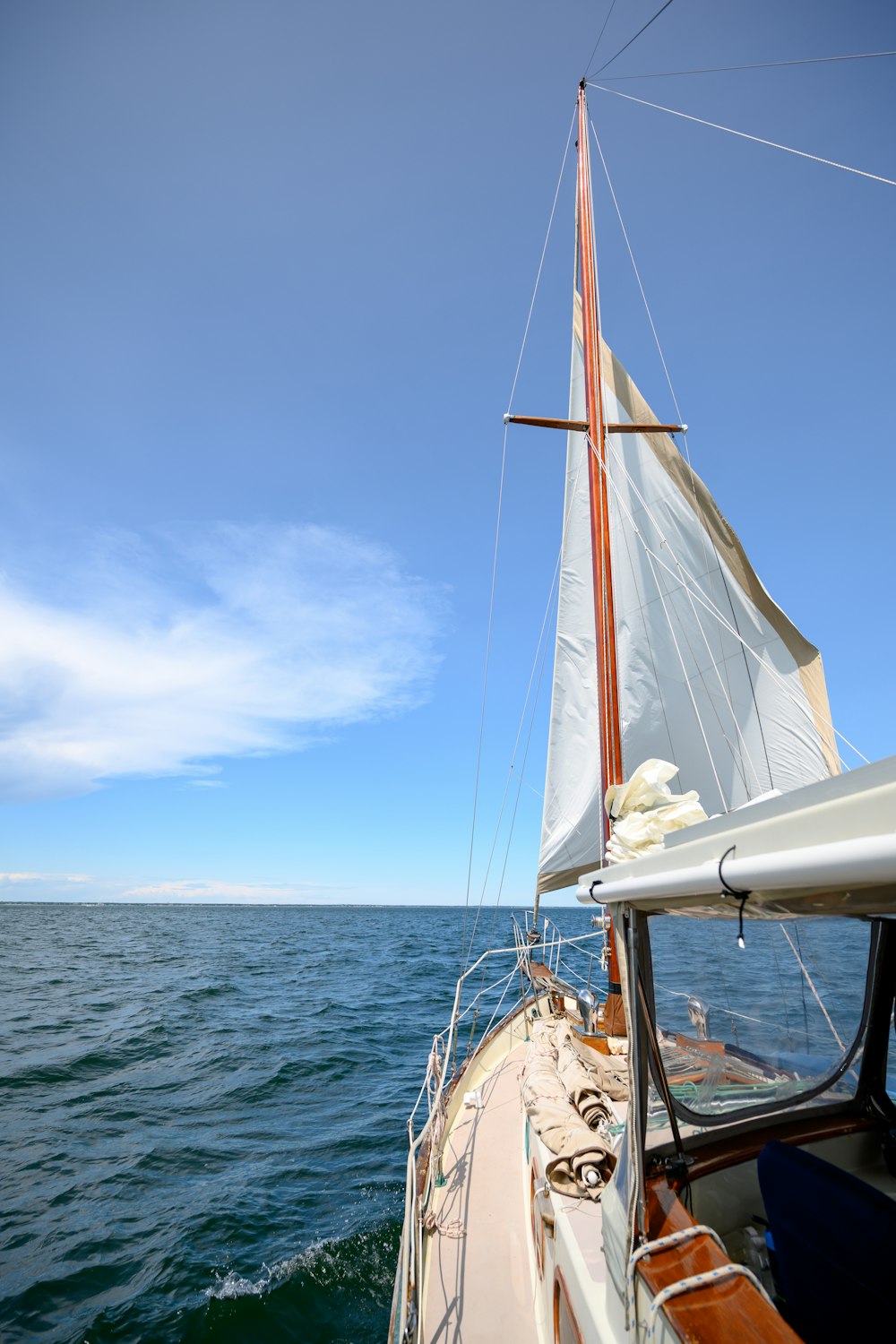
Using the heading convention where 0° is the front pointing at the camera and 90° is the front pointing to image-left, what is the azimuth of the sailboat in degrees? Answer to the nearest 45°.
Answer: approximately 180°
